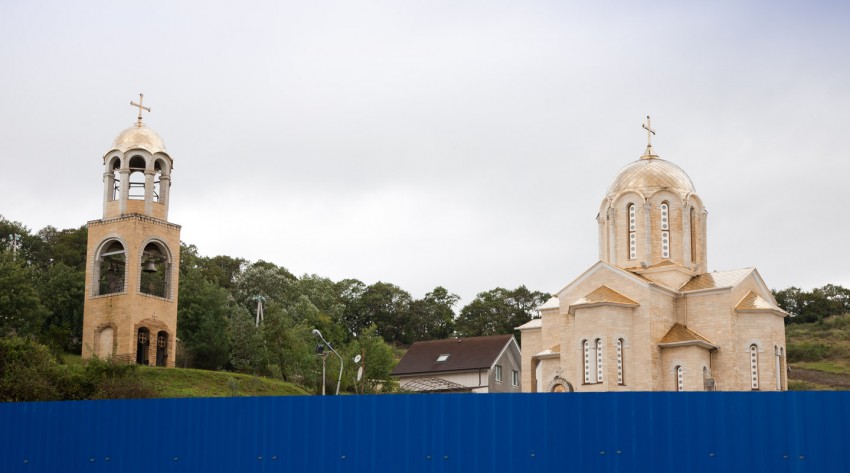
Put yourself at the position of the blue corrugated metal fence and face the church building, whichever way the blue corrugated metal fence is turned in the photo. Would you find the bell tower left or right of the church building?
left

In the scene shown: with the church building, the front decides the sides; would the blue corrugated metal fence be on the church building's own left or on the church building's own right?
on the church building's own left

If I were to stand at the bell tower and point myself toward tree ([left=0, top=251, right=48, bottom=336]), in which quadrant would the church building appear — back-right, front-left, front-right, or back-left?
back-right
